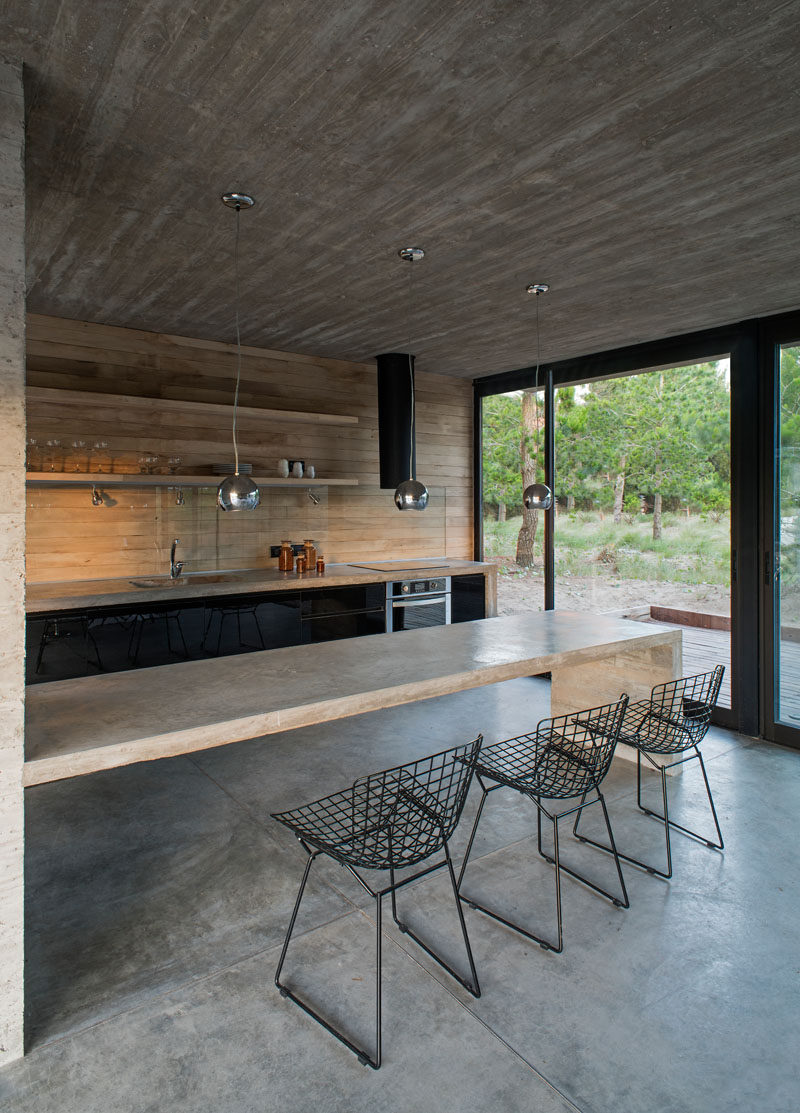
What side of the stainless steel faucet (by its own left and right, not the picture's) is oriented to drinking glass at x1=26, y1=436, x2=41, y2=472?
right

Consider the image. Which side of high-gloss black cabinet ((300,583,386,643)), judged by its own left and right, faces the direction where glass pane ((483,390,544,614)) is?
left

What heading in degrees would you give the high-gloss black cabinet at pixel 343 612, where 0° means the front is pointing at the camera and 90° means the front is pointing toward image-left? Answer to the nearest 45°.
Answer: approximately 315°

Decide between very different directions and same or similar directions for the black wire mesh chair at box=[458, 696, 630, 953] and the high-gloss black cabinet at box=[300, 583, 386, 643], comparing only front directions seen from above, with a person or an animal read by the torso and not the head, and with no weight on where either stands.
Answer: very different directions

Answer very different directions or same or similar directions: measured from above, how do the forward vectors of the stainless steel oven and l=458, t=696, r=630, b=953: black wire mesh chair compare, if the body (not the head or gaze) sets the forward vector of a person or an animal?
very different directions

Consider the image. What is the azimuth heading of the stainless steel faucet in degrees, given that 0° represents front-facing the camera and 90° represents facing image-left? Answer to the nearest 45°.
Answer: approximately 315°

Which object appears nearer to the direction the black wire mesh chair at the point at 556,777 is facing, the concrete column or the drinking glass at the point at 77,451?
the drinking glass

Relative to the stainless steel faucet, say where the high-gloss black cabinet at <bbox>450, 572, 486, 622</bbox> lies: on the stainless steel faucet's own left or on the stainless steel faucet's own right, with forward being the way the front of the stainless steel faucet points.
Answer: on the stainless steel faucet's own left

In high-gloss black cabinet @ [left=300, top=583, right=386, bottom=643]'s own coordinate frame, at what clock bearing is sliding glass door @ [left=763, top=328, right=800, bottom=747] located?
The sliding glass door is roughly at 11 o'clock from the high-gloss black cabinet.

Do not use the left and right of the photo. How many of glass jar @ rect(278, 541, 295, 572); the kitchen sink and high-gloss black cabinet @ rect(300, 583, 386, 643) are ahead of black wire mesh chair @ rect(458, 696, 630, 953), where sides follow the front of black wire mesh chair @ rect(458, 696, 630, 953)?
3
